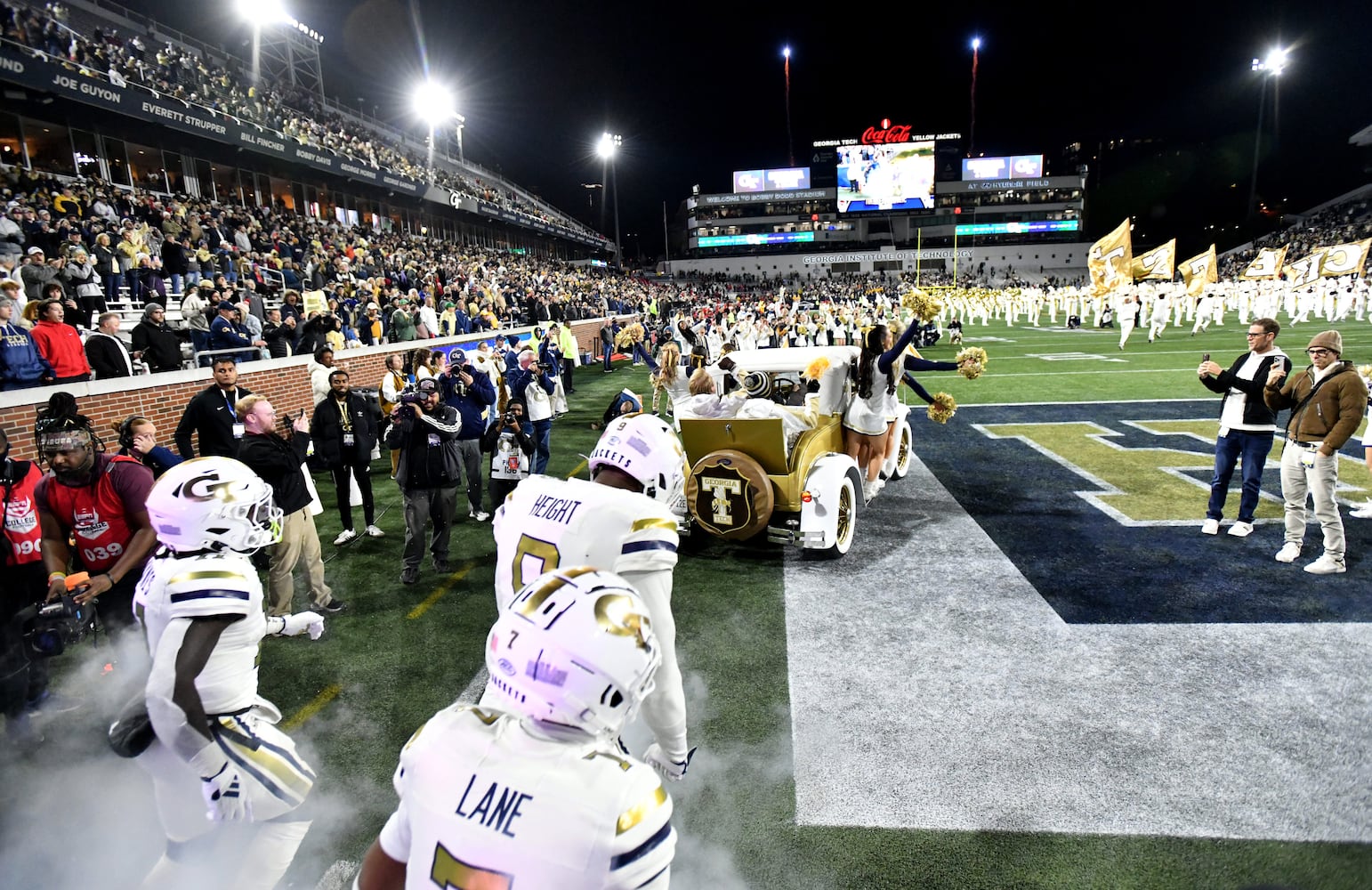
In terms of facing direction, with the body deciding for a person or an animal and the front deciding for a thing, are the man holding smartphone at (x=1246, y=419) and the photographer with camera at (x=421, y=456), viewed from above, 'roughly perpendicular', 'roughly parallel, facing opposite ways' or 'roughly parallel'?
roughly perpendicular

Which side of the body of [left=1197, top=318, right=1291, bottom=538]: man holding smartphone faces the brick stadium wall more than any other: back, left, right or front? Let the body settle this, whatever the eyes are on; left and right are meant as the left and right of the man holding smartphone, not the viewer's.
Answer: front

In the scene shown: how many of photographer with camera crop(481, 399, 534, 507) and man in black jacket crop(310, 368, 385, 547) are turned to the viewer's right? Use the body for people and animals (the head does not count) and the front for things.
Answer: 0

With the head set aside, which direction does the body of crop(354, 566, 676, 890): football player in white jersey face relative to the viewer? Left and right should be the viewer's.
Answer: facing away from the viewer and to the right of the viewer

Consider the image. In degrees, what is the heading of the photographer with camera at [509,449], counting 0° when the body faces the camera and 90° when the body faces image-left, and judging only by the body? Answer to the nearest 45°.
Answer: approximately 0°

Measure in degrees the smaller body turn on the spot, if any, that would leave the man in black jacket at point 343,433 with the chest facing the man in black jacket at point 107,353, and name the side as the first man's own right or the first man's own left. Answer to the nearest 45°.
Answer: approximately 135° to the first man's own right

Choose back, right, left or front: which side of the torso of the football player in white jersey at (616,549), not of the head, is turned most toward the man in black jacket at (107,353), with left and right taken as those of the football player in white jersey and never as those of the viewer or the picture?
left

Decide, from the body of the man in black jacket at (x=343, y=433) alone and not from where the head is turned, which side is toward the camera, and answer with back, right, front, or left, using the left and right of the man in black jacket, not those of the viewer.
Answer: front

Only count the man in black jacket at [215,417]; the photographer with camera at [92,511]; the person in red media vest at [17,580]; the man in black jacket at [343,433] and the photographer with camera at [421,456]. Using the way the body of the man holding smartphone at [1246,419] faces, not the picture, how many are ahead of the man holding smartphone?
5

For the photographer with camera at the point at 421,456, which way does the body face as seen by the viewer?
toward the camera

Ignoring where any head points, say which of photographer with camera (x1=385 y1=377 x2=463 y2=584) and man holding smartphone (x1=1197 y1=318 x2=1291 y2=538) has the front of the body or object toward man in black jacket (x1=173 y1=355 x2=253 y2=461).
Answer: the man holding smartphone

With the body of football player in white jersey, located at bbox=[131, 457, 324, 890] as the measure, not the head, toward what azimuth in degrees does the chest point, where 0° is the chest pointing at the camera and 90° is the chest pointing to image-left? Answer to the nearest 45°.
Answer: approximately 270°

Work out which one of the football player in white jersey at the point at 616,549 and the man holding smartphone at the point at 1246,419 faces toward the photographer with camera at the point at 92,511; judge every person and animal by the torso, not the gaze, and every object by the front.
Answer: the man holding smartphone

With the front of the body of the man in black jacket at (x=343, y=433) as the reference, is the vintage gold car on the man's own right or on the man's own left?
on the man's own left
